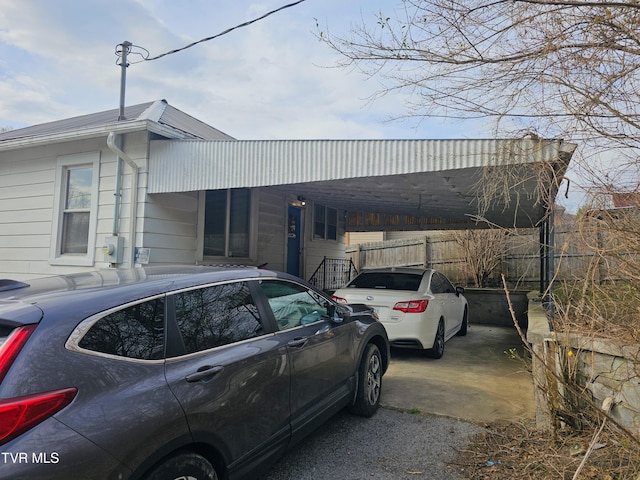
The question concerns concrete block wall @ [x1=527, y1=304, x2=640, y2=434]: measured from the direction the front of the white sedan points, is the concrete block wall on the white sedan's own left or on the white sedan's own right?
on the white sedan's own right

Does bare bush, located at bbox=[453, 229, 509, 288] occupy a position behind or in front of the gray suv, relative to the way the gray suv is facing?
in front

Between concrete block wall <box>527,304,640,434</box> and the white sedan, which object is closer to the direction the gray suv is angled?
the white sedan

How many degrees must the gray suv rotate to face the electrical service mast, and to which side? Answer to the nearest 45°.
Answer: approximately 45° to its left

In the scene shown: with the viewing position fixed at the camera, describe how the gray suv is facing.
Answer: facing away from the viewer and to the right of the viewer

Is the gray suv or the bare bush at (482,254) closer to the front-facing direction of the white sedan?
the bare bush

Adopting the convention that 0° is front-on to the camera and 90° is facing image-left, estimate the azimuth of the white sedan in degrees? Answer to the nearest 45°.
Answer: approximately 225°
